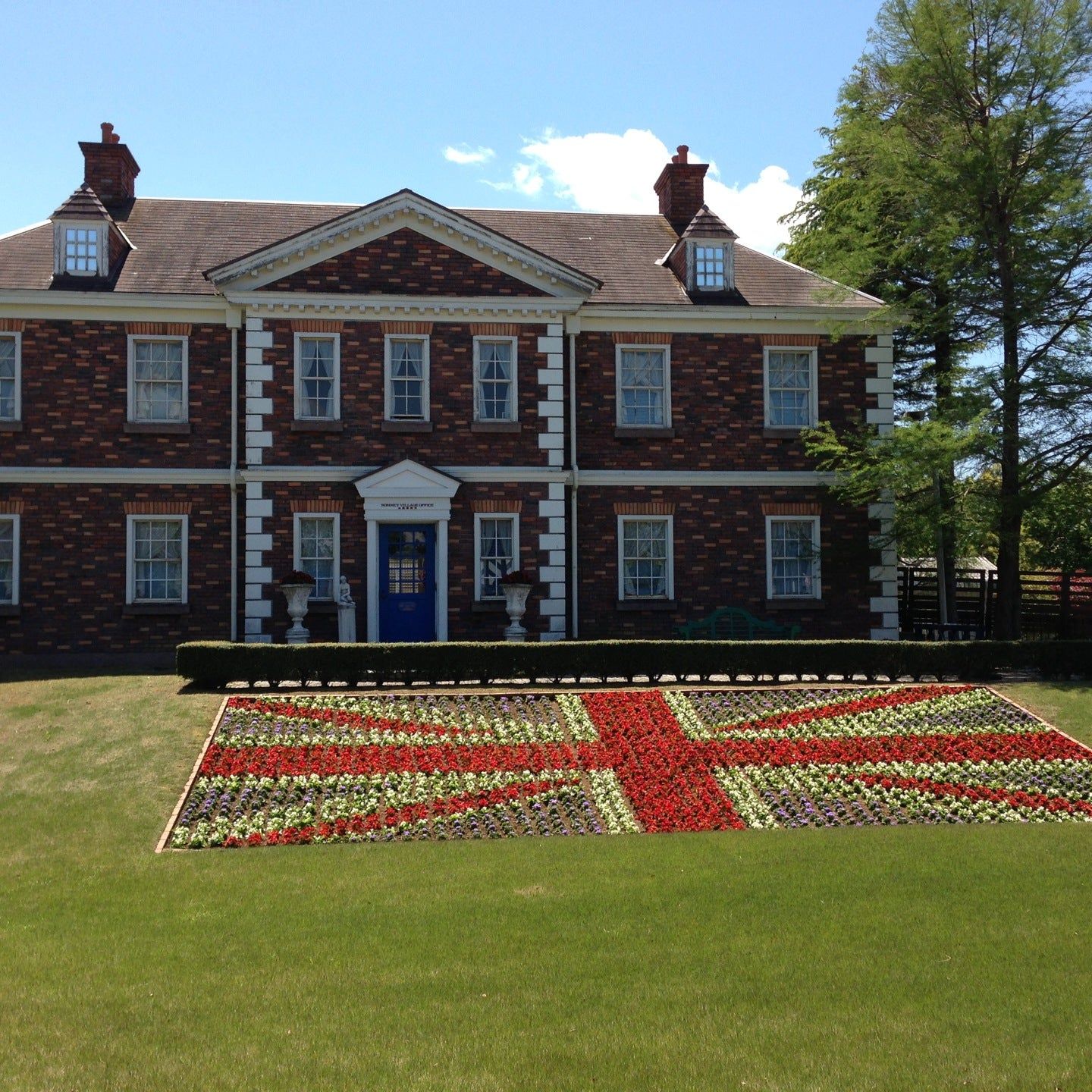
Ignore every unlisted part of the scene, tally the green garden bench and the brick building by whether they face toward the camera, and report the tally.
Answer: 2

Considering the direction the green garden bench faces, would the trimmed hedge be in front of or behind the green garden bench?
in front

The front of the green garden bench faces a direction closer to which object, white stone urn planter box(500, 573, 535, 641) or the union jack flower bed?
the union jack flower bed

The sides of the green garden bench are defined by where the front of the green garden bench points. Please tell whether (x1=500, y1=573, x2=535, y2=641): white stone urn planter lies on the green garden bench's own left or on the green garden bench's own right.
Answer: on the green garden bench's own right

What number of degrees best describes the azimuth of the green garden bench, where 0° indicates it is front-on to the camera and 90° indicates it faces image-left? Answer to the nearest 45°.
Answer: approximately 0°
